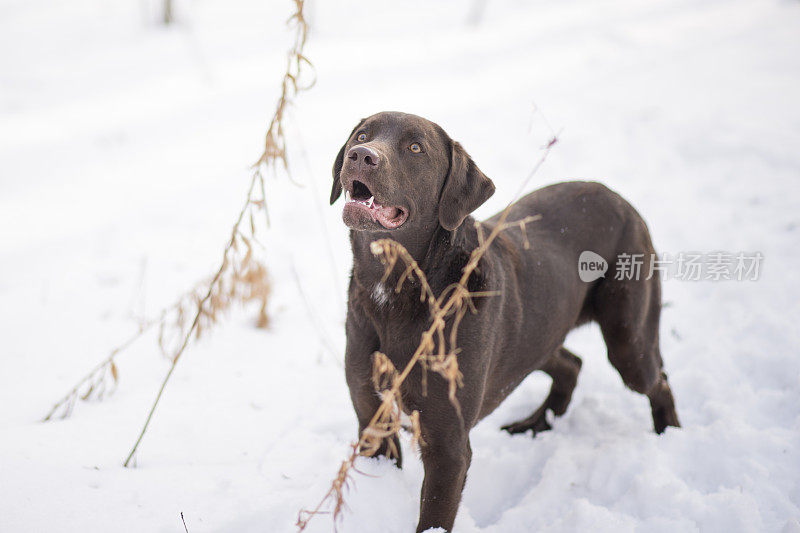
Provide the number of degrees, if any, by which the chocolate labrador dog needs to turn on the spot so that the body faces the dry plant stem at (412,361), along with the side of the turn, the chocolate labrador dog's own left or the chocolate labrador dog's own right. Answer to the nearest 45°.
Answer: approximately 45° to the chocolate labrador dog's own left

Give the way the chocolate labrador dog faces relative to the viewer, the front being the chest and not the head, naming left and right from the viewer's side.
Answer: facing the viewer and to the left of the viewer
